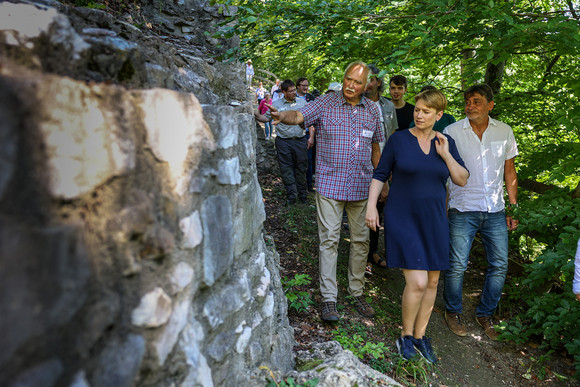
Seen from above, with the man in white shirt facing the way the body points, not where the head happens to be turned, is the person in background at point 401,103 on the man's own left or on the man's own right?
on the man's own right

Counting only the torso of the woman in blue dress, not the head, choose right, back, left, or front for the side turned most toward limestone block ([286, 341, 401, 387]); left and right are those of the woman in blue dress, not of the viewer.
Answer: front

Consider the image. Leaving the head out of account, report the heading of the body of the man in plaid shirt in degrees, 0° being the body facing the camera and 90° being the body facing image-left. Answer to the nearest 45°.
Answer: approximately 0°

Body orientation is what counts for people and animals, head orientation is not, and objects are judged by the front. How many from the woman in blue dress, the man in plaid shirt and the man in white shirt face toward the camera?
3

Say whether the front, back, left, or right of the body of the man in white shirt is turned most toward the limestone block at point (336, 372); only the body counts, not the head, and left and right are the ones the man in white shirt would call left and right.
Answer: front

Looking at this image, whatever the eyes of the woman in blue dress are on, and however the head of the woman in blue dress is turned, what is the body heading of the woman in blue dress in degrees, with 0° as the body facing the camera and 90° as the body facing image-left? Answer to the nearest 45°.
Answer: approximately 0°

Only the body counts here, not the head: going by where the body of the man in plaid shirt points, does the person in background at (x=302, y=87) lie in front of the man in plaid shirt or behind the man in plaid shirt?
behind

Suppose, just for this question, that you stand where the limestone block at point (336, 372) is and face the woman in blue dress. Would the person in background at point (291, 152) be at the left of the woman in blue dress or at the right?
left

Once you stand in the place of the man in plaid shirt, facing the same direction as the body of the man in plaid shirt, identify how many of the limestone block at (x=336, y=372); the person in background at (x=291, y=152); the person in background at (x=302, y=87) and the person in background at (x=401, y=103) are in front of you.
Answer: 1

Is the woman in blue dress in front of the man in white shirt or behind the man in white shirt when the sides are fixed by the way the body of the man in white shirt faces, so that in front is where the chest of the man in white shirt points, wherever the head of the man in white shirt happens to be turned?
in front
